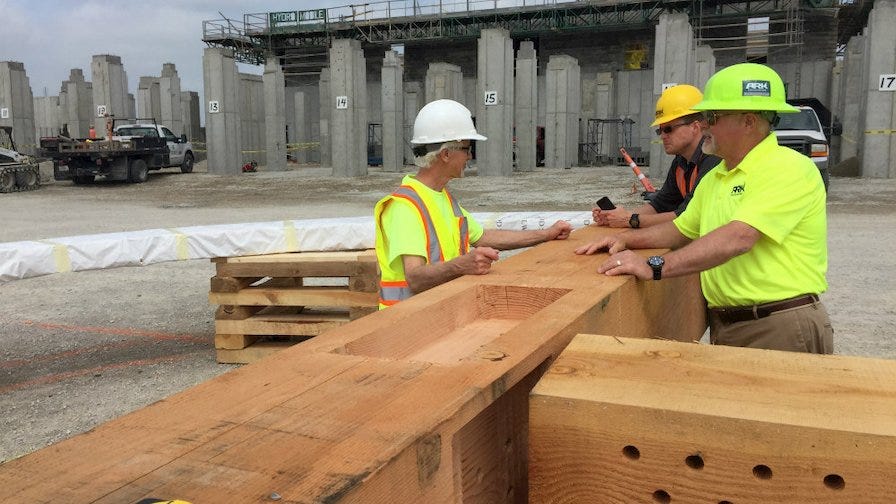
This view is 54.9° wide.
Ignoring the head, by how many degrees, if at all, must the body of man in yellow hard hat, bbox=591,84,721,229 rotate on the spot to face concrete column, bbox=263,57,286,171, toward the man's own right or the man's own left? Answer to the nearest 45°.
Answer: approximately 90° to the man's own right

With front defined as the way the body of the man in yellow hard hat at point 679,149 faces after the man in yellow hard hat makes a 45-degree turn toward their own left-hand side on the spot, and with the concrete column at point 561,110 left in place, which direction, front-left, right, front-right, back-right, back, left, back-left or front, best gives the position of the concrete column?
back

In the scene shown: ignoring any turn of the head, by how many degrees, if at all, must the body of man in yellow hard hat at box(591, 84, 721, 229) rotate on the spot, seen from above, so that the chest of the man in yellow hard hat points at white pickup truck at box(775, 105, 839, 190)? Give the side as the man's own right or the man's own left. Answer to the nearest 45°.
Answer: approximately 135° to the man's own right

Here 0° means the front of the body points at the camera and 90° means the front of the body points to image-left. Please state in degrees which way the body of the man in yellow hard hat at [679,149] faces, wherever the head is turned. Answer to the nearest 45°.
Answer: approximately 45°

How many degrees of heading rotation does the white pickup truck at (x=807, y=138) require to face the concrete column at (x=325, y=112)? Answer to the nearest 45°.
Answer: approximately 135° to its right

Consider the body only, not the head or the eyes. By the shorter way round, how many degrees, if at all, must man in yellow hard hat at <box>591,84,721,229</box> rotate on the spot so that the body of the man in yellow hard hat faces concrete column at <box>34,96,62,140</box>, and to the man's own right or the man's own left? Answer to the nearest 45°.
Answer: approximately 90° to the man's own right

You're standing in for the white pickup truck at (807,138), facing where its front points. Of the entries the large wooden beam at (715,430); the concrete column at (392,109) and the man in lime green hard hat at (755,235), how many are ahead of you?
2

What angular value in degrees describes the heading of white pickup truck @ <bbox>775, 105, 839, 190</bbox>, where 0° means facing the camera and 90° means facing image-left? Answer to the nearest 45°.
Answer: approximately 0°

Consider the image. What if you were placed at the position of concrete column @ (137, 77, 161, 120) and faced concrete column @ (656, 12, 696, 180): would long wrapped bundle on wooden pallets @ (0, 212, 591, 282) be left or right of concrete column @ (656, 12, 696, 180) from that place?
right

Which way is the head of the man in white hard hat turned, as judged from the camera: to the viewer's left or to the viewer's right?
to the viewer's right

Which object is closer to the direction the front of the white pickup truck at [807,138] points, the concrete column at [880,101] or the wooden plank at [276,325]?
the wooden plank

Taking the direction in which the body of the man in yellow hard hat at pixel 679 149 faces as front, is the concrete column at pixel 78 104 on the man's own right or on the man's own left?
on the man's own right
